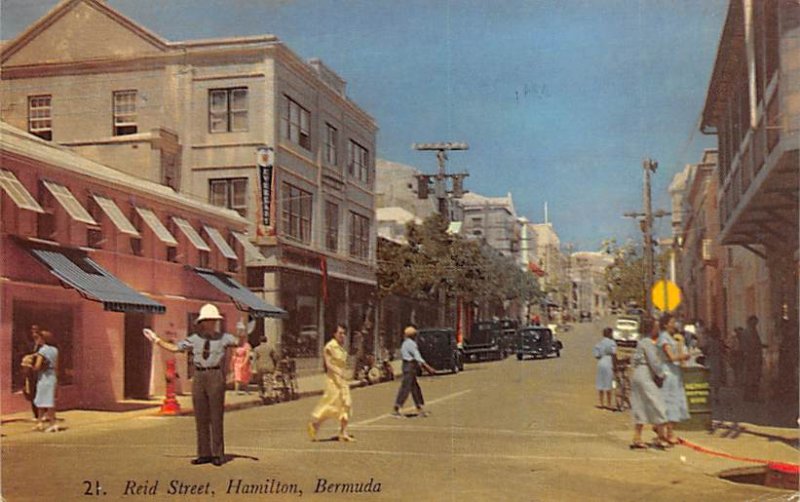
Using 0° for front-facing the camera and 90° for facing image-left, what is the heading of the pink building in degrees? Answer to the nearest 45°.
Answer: approximately 315°

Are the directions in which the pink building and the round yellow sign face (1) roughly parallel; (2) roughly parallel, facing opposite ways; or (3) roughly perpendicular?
roughly perpendicular

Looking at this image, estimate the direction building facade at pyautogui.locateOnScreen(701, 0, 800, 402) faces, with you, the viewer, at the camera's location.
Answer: facing to the left of the viewer

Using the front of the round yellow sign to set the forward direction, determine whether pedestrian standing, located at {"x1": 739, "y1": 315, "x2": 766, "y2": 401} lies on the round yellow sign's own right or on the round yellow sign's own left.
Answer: on the round yellow sign's own left

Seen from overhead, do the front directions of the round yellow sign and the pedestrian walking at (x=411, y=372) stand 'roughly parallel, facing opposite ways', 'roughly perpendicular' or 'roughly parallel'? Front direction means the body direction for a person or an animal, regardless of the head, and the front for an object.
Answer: roughly perpendicular

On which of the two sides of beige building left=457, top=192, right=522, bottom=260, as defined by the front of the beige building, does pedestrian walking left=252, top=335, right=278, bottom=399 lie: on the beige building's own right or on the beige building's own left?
on the beige building's own right

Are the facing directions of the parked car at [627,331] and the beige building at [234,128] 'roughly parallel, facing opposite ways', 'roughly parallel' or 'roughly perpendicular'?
roughly perpendicular

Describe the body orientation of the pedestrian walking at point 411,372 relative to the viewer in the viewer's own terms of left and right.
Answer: facing to the right of the viewer

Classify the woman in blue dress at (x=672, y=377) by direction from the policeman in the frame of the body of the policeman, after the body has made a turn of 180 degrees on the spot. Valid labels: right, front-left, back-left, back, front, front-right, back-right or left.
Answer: right

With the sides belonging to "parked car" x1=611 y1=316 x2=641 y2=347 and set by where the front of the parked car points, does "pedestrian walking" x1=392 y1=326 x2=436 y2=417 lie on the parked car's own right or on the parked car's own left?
on the parked car's own right
